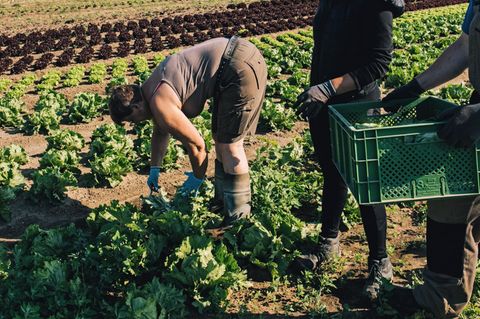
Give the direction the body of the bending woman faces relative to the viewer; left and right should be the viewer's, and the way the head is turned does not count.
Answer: facing to the left of the viewer

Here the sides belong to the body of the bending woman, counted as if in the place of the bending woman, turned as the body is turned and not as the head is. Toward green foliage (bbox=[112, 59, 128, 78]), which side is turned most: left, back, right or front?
right
